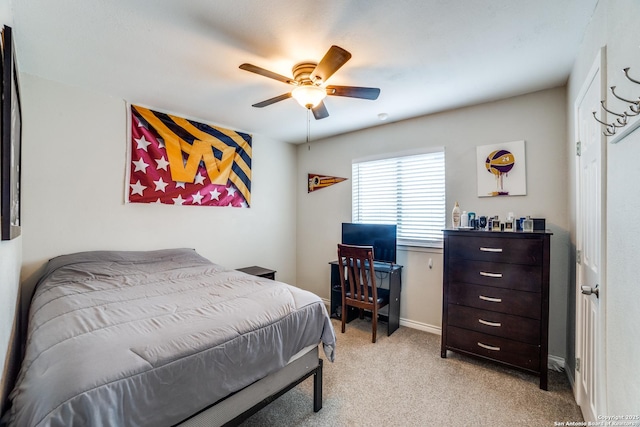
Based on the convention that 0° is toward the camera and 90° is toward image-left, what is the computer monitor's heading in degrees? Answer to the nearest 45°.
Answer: approximately 45°

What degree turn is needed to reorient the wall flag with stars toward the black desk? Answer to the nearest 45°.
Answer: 0° — it already faces it

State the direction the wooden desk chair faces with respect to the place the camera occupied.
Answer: facing away from the viewer and to the right of the viewer

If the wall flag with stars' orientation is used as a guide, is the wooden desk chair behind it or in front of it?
in front

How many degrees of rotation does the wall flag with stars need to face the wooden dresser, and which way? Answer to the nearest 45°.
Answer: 0° — it already faces it

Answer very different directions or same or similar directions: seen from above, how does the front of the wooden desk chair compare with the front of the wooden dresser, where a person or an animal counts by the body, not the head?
very different directions

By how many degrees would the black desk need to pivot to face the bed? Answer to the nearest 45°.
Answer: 0° — it already faces it

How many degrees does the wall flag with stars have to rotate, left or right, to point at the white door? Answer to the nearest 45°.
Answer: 0° — it already faces it

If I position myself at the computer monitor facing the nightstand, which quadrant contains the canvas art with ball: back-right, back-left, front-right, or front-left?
back-left

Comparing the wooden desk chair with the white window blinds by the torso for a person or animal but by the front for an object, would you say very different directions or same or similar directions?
very different directions

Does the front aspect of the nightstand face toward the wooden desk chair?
yes
